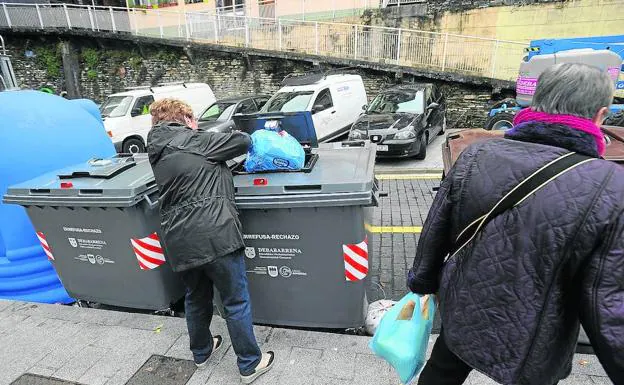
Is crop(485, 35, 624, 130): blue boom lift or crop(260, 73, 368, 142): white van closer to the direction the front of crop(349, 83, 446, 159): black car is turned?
the white van

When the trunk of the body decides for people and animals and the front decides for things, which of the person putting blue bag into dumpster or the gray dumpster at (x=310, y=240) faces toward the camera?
the gray dumpster

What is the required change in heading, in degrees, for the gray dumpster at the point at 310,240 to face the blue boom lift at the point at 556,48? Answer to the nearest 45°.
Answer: approximately 135° to its left

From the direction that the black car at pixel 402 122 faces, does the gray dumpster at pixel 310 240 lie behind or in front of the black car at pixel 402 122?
in front

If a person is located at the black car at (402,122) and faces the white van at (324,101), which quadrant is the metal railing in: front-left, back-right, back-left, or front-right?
front-right

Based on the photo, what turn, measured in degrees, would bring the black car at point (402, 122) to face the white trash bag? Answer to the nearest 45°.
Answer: approximately 45° to its left

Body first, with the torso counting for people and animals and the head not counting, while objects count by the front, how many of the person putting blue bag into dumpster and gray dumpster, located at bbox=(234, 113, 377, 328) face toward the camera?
1

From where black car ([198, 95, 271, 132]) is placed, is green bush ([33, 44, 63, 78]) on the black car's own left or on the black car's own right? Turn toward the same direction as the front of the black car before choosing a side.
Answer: on the black car's own right

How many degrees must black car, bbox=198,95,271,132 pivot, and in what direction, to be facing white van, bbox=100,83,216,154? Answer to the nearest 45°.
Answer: approximately 45° to its right

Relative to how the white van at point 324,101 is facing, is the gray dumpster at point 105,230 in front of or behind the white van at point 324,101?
in front

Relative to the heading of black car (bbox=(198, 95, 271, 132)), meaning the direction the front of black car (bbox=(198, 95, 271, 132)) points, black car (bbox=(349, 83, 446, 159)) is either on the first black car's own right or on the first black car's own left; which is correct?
on the first black car's own left

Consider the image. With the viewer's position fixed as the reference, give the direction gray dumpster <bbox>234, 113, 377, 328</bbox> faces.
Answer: facing the viewer

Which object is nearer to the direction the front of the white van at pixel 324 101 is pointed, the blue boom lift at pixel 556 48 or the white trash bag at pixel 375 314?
the white trash bag

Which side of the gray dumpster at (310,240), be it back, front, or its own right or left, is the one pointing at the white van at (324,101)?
back

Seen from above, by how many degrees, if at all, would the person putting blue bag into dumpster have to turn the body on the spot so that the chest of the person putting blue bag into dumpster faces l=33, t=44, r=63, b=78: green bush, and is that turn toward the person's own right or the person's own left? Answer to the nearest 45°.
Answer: approximately 45° to the person's own left

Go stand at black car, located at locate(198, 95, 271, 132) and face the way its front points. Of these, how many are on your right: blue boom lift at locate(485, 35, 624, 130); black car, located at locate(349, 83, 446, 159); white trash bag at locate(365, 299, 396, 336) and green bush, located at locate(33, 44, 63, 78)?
1

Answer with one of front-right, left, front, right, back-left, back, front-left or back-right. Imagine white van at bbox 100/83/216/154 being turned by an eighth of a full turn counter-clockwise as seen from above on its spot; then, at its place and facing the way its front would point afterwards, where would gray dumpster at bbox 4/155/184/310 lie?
front

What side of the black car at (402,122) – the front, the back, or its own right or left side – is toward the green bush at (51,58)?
right
